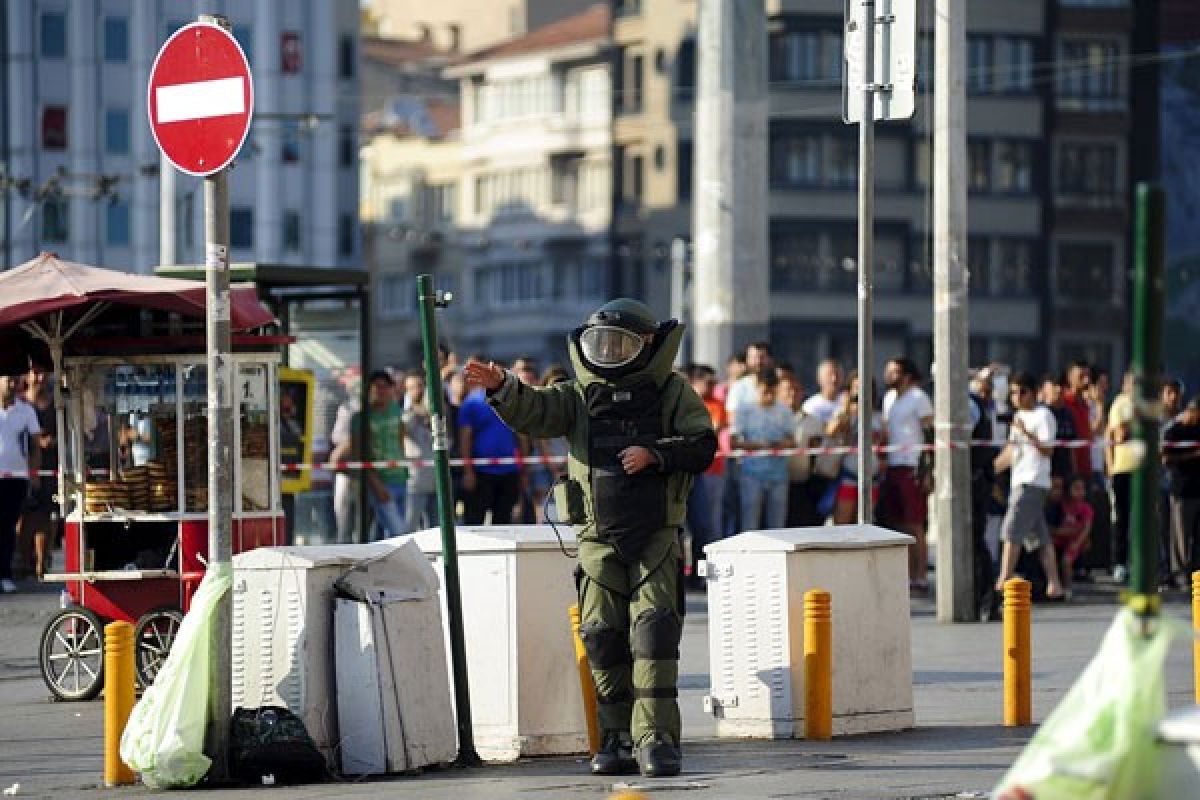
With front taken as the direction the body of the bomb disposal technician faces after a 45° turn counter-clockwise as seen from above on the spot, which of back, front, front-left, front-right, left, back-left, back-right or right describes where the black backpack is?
back-right

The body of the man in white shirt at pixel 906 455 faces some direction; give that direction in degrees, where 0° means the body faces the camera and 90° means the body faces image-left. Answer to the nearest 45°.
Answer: approximately 45°

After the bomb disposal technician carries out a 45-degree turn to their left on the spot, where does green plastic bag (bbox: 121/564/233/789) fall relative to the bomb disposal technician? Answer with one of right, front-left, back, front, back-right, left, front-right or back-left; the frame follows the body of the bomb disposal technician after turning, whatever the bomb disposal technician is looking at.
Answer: back-right

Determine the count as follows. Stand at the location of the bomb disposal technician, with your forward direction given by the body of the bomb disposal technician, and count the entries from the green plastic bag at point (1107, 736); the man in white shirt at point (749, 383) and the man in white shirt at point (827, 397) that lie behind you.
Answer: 2

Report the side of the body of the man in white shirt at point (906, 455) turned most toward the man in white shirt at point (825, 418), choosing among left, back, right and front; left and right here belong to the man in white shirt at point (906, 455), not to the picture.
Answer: right

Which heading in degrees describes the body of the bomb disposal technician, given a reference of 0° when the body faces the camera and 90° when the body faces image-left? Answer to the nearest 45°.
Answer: approximately 0°

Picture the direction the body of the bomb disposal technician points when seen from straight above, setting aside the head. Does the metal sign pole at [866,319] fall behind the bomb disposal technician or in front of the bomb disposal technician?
behind
